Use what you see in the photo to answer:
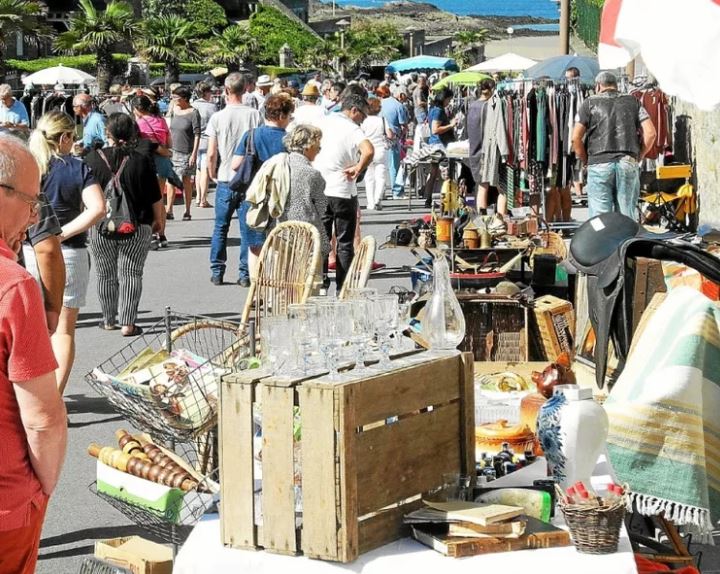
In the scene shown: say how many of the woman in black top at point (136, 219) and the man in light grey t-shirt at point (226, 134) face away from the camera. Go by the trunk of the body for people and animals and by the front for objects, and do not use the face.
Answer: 2

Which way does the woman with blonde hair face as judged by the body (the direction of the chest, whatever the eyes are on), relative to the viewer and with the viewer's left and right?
facing away from the viewer and to the right of the viewer

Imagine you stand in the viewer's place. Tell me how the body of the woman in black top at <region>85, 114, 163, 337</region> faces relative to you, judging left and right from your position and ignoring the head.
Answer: facing away from the viewer

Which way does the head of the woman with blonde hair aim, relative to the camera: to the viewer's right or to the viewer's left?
to the viewer's right

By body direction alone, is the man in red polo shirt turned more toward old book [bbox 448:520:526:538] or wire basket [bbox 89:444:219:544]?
the old book

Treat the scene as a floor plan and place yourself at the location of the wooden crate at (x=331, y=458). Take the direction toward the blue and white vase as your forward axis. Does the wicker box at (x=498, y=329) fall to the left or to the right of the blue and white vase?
left

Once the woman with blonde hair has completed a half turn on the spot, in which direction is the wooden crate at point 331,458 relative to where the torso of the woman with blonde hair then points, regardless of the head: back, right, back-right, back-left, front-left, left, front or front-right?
front-left

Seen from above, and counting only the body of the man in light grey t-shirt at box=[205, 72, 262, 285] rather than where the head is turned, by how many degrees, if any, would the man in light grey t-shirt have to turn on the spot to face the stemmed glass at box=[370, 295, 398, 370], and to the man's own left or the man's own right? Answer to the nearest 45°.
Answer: approximately 180°

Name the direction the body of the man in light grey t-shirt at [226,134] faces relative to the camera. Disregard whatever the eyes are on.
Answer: away from the camera

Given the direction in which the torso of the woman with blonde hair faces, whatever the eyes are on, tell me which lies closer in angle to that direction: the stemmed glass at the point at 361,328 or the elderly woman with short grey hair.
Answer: the elderly woman with short grey hair

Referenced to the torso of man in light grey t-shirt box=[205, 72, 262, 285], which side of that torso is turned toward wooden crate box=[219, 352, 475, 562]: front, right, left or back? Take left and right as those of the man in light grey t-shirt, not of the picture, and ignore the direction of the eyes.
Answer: back
